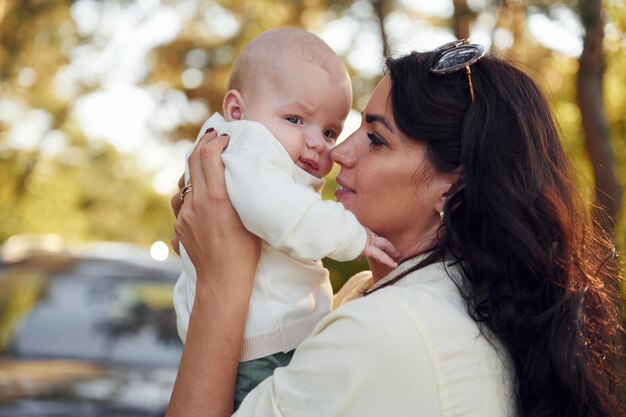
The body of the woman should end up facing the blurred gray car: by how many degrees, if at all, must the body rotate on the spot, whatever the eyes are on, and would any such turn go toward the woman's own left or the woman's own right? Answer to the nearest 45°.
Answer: approximately 45° to the woman's own right

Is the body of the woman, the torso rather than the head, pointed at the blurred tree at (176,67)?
no

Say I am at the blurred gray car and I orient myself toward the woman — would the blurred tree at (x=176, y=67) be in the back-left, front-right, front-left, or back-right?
back-left

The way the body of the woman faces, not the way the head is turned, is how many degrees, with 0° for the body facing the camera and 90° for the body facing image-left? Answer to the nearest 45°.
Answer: approximately 90°

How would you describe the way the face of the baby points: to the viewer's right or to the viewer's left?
to the viewer's right

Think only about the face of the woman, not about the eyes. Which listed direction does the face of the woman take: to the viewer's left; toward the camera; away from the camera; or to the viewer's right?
to the viewer's left

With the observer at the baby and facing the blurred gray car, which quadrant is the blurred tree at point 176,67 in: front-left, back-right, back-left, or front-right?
front-right
